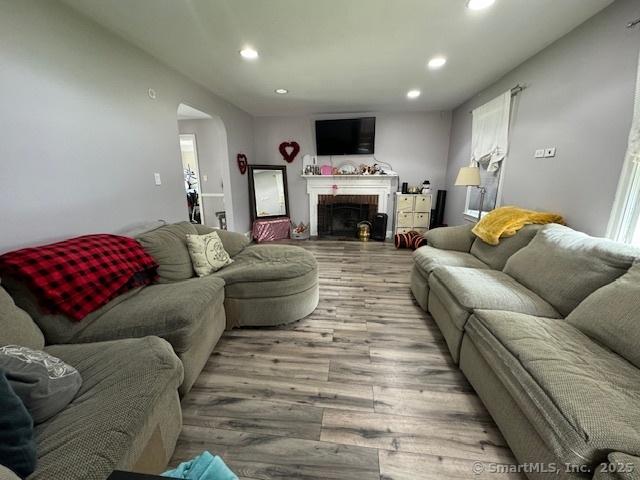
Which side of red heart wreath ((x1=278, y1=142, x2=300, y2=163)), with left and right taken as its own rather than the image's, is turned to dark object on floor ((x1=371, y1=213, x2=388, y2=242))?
left

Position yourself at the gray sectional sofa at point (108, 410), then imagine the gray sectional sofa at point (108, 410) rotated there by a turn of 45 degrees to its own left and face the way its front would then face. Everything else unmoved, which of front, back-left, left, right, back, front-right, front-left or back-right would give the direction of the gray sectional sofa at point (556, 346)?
front-right

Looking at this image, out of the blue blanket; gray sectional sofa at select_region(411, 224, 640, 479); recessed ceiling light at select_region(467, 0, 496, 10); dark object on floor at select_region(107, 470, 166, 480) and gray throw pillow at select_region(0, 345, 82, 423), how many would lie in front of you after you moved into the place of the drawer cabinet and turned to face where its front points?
5

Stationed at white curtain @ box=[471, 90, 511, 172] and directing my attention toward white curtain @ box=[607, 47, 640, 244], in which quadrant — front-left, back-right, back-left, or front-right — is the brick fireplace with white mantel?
back-right

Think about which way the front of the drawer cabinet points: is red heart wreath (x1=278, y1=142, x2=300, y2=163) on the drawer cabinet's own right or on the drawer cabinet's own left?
on the drawer cabinet's own right

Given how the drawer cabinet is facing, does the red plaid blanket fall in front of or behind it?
in front

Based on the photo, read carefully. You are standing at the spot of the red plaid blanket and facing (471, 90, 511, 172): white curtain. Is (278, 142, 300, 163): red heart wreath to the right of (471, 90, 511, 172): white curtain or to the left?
left

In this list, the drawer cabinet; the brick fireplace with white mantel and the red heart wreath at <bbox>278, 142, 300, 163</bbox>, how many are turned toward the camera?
3

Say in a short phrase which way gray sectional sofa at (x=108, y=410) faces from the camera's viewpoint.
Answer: facing the viewer and to the right of the viewer

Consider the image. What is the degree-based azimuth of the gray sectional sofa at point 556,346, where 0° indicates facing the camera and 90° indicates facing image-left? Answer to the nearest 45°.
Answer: approximately 45°

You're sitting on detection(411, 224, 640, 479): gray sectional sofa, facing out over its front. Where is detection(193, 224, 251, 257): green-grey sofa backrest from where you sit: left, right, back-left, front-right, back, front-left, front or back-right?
front-right

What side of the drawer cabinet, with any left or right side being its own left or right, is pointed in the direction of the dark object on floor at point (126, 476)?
front

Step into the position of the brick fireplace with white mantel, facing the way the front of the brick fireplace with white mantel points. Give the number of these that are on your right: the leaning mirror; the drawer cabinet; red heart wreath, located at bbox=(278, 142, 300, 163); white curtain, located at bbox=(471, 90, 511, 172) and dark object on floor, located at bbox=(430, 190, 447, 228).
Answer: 2

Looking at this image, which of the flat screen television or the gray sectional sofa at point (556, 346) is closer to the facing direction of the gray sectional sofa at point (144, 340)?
the gray sectional sofa

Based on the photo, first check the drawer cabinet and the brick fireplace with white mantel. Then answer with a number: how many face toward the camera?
2
